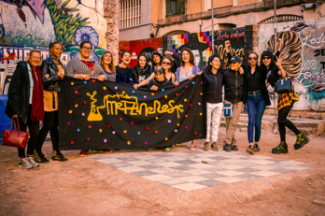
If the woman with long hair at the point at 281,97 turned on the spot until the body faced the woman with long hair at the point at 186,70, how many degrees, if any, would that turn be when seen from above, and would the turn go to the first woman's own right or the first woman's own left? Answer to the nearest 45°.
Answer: approximately 45° to the first woman's own right

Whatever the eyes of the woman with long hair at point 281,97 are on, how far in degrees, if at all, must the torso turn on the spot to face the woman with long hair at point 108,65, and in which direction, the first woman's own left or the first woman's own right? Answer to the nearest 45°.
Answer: approximately 45° to the first woman's own right

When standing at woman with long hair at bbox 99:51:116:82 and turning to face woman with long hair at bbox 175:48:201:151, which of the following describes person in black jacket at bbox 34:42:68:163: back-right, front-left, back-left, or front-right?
back-right

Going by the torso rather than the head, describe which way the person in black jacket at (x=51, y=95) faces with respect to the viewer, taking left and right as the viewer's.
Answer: facing the viewer and to the right of the viewer

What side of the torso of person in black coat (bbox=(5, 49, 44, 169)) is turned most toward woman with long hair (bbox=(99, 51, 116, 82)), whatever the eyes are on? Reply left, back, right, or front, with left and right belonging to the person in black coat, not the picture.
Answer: left

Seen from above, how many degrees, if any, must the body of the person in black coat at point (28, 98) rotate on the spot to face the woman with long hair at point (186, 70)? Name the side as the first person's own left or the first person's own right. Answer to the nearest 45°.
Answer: approximately 45° to the first person's own left

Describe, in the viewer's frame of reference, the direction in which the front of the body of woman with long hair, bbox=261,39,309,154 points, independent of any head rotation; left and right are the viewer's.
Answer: facing the viewer and to the left of the viewer

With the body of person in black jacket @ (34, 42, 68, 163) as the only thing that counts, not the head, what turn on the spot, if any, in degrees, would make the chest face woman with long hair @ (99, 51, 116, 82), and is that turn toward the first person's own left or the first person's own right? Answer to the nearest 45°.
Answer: approximately 90° to the first person's own left

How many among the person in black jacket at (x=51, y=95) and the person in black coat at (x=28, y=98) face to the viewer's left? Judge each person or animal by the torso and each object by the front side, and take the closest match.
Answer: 0
